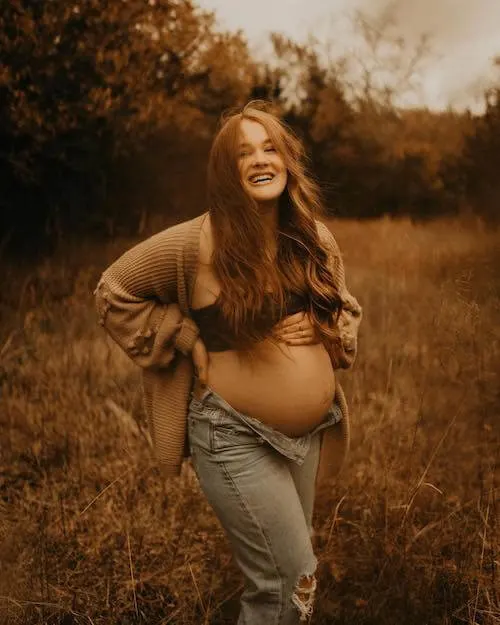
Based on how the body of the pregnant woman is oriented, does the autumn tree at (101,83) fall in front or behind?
behind

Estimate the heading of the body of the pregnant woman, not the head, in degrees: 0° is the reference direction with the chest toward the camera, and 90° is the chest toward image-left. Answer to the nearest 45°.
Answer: approximately 315°
